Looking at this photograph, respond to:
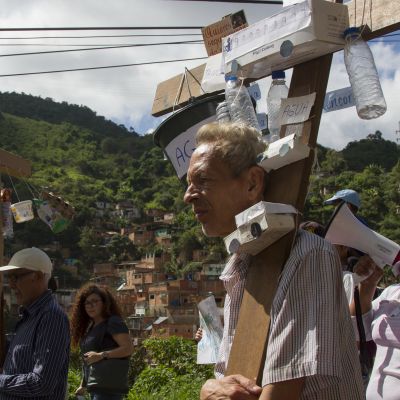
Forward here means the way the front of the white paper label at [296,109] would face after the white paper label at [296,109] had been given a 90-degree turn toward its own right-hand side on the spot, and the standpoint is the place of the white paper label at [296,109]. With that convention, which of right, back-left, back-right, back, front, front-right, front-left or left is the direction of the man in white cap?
front-right

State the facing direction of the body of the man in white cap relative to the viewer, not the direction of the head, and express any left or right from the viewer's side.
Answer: facing to the left of the viewer

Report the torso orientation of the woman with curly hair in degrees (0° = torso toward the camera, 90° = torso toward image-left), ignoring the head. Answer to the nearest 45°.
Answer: approximately 45°

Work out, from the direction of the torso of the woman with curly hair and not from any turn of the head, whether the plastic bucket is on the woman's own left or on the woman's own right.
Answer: on the woman's own left

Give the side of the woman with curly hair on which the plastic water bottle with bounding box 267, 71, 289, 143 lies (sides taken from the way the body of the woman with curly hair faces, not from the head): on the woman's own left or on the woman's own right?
on the woman's own left

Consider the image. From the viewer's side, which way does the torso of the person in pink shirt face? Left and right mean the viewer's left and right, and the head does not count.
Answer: facing to the left of the viewer

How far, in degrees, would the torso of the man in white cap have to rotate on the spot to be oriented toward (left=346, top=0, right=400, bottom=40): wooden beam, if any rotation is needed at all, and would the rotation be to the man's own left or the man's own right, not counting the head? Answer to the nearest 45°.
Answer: approximately 135° to the man's own left

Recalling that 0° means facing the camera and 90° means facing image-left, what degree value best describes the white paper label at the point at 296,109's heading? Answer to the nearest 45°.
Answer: approximately 0°

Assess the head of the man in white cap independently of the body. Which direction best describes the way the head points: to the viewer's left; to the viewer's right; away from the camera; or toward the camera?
to the viewer's left

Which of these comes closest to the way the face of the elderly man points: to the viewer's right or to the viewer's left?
to the viewer's left
